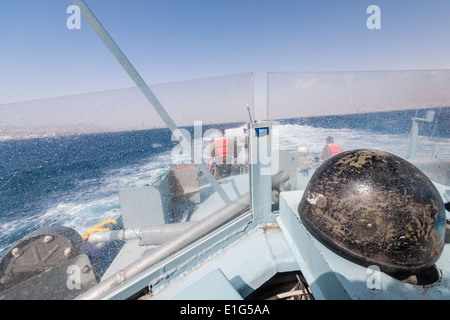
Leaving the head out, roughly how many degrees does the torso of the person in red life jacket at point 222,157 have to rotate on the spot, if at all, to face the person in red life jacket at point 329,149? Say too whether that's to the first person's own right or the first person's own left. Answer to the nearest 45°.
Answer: approximately 135° to the first person's own right

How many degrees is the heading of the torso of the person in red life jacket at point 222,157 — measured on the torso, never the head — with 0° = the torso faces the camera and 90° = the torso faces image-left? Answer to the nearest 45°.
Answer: approximately 180°

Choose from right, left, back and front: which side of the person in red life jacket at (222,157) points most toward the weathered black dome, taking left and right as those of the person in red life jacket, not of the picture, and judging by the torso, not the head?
back
